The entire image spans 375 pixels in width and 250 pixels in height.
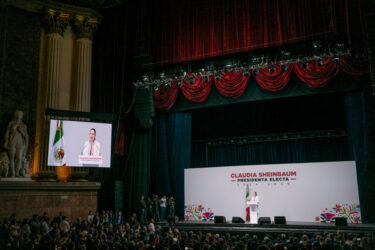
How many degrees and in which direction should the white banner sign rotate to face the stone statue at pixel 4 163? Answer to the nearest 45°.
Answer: approximately 45° to its right

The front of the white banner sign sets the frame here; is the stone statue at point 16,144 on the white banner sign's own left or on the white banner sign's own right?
on the white banner sign's own right

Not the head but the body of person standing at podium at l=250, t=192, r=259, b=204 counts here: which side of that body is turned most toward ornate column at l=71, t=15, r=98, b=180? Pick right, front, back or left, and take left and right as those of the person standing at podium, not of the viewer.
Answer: right

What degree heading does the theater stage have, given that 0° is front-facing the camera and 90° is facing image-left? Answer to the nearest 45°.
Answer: approximately 0°

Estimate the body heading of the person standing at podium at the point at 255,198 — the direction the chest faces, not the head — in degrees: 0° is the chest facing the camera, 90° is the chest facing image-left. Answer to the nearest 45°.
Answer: approximately 0°

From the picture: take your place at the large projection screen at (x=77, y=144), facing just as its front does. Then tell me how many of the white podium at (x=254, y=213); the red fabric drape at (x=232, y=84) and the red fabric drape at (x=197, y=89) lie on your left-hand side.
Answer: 3

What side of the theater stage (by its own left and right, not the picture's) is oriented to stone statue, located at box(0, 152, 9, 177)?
right

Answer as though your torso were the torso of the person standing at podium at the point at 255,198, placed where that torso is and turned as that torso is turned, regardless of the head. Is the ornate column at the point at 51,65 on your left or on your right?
on your right

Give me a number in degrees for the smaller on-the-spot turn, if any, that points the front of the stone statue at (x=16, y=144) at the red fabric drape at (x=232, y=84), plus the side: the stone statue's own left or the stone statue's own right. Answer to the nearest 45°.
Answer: approximately 90° to the stone statue's own left
